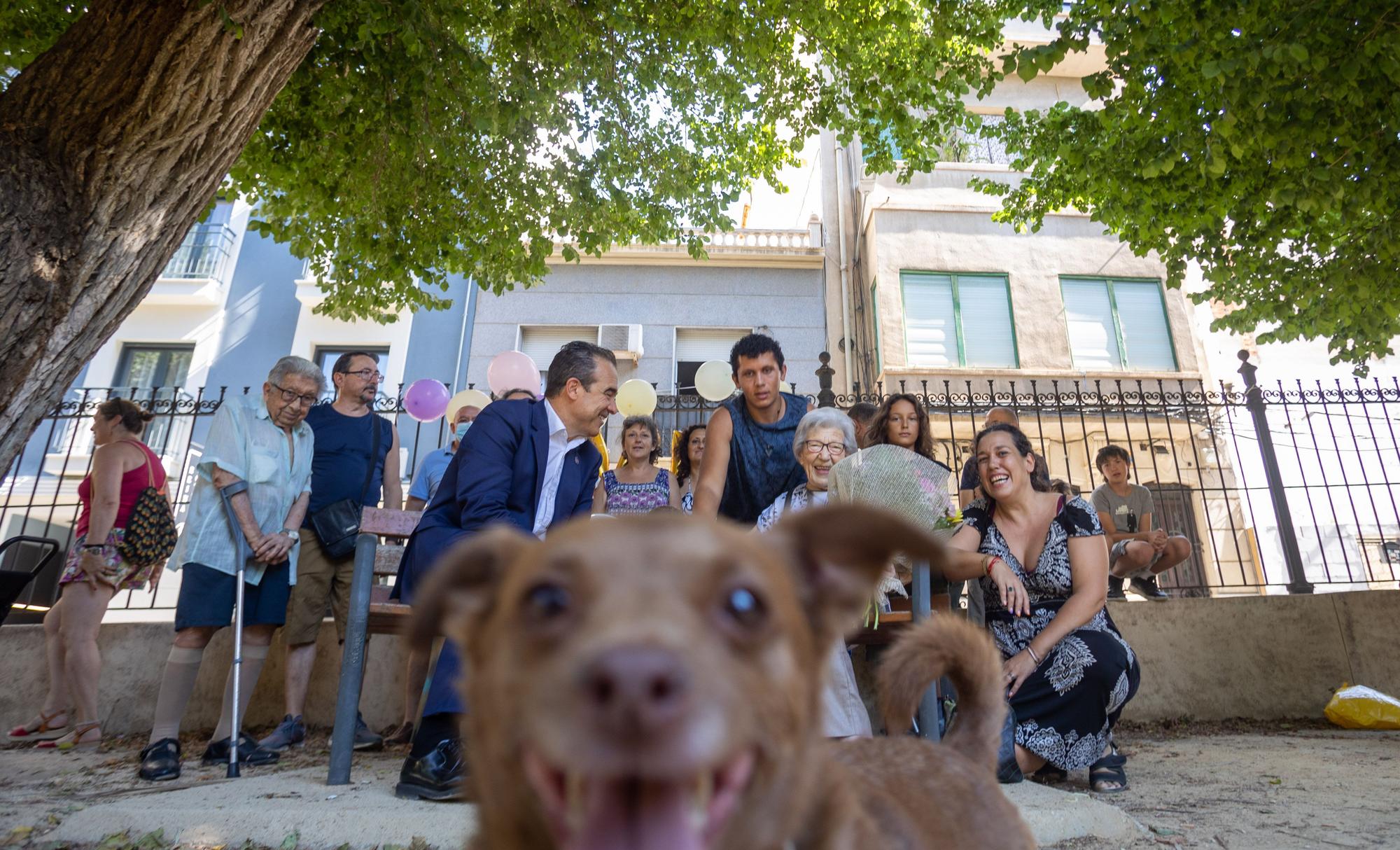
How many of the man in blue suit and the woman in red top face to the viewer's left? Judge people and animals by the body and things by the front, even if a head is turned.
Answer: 1

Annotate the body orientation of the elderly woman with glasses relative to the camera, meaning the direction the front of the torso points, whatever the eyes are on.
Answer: toward the camera

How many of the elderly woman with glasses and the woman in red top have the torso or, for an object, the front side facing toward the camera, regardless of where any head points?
1

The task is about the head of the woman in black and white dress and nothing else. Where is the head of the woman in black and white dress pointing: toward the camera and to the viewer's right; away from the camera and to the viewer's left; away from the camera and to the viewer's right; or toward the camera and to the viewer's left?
toward the camera and to the viewer's left

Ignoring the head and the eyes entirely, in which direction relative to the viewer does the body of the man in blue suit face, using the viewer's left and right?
facing the viewer and to the right of the viewer

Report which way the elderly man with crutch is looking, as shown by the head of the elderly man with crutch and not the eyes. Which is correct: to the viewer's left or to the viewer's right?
to the viewer's right

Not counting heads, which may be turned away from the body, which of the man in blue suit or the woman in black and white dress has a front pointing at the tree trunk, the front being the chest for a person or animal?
the woman in black and white dress

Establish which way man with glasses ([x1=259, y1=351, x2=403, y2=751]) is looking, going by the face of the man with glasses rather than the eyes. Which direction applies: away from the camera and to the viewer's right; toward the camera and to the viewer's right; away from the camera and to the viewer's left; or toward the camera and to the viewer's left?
toward the camera and to the viewer's right

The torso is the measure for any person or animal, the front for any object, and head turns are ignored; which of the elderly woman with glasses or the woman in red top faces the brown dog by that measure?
the elderly woman with glasses

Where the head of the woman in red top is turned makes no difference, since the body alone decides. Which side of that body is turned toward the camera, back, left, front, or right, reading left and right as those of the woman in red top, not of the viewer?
left

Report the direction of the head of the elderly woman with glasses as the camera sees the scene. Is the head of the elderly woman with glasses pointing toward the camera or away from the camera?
toward the camera

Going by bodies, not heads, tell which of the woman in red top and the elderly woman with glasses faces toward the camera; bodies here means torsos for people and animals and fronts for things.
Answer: the elderly woman with glasses
